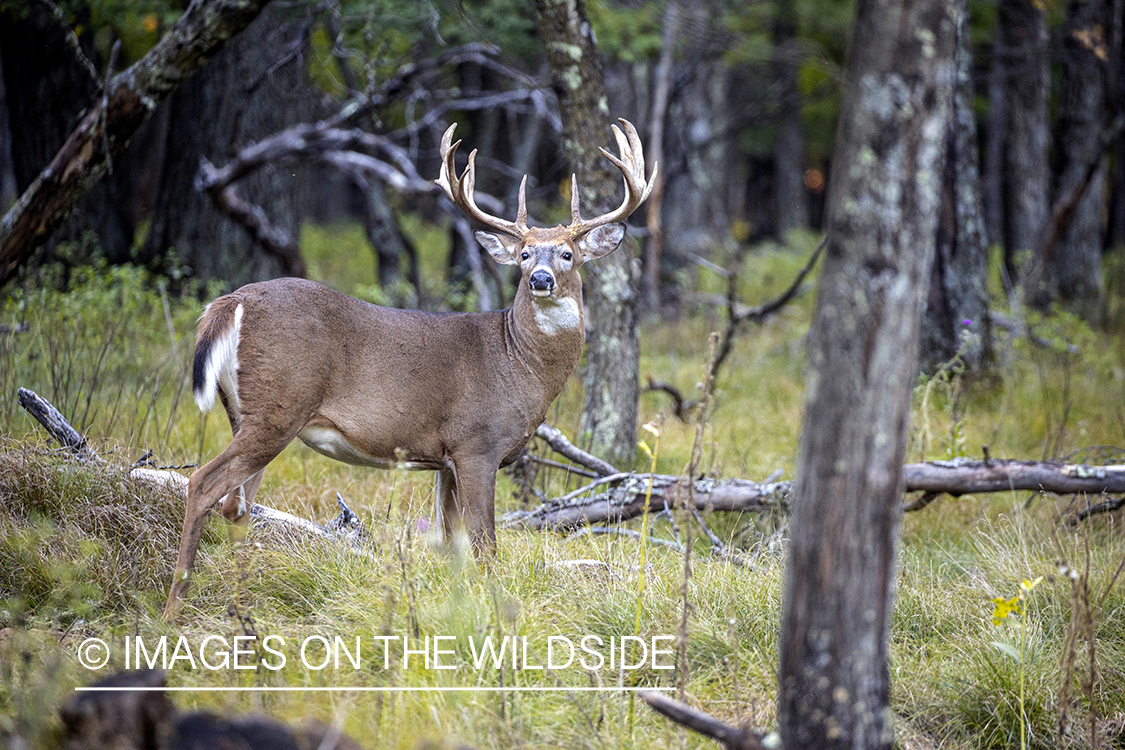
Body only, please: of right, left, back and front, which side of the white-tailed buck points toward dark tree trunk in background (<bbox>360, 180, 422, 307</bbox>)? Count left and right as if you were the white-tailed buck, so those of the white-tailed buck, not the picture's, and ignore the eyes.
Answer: left

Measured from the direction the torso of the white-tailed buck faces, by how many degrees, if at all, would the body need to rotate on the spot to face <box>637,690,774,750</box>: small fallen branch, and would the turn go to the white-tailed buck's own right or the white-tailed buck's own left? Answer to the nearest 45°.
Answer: approximately 90° to the white-tailed buck's own right

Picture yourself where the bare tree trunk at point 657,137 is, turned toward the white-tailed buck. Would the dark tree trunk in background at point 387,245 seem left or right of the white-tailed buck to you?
right

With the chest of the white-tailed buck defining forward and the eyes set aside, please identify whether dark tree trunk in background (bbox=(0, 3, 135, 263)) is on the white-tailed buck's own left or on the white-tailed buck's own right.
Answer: on the white-tailed buck's own left

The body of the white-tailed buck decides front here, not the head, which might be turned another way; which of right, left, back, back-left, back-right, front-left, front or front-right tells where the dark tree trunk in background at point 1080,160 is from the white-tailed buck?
front-left

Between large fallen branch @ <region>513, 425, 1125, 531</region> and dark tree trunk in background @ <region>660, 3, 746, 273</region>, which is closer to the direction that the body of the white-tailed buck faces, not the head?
the large fallen branch

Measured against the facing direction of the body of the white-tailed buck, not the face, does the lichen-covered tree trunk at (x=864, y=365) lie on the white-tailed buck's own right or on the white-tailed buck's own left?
on the white-tailed buck's own right

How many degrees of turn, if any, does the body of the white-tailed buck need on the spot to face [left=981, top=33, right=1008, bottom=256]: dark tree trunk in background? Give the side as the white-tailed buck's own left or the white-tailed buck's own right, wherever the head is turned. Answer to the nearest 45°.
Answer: approximately 45° to the white-tailed buck's own left

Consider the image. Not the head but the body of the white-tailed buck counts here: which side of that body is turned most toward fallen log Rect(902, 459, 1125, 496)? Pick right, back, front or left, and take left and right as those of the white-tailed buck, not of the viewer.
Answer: front

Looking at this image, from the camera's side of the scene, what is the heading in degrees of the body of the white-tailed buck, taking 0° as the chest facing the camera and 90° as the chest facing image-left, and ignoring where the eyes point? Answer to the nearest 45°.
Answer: approximately 270°

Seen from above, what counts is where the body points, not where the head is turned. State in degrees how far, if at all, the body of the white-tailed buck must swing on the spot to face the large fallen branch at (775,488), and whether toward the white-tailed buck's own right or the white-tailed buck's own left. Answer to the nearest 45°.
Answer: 0° — it already faces it
